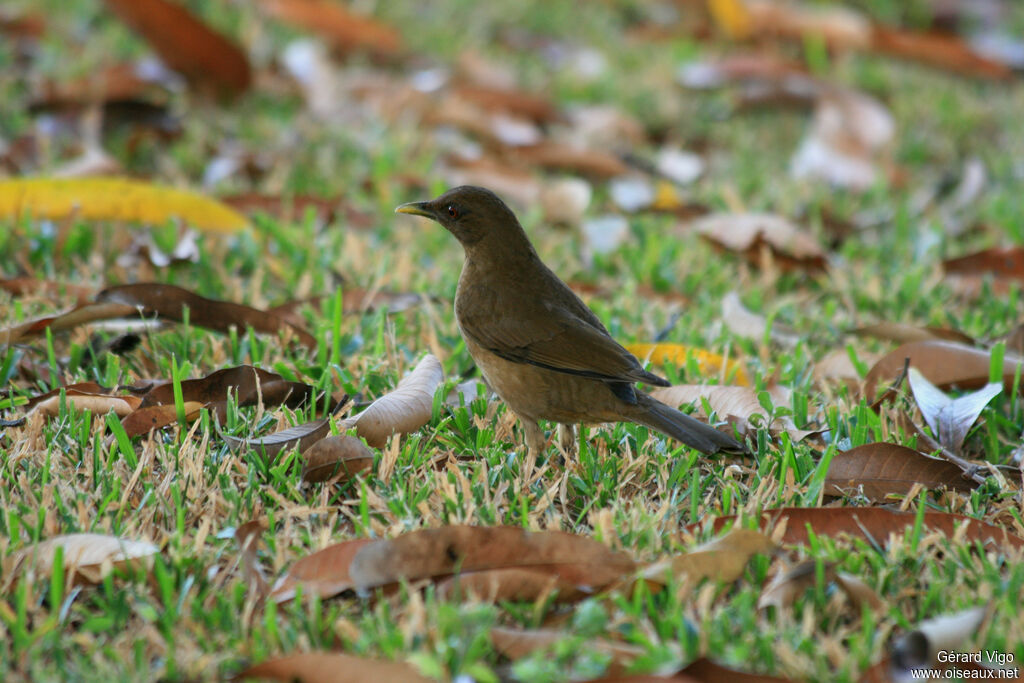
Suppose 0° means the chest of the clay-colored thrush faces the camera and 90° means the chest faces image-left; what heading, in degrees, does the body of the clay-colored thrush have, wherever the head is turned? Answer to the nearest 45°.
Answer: approximately 90°

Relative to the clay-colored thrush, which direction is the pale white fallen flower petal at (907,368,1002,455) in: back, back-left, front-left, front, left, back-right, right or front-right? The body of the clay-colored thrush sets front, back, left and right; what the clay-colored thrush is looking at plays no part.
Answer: back

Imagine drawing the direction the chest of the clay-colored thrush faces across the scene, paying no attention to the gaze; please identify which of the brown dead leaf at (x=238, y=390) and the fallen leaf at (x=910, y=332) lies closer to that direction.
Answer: the brown dead leaf

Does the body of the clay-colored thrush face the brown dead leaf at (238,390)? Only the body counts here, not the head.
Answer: yes

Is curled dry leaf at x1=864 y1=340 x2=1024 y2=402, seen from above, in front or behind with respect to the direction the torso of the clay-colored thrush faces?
behind

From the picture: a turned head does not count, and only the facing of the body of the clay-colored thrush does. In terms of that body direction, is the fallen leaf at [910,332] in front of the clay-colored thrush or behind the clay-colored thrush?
behind

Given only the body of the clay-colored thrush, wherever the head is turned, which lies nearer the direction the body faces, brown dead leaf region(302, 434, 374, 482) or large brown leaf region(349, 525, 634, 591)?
the brown dead leaf

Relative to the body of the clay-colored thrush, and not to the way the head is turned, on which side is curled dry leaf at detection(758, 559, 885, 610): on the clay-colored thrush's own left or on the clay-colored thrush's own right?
on the clay-colored thrush's own left

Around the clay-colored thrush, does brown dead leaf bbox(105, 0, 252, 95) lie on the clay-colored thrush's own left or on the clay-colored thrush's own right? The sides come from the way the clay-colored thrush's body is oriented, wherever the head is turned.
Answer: on the clay-colored thrush's own right

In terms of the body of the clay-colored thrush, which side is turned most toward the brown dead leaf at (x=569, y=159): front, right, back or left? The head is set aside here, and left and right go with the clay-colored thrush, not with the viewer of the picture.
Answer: right

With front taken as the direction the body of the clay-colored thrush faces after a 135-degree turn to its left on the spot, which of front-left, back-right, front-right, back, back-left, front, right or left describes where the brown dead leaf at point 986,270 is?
left

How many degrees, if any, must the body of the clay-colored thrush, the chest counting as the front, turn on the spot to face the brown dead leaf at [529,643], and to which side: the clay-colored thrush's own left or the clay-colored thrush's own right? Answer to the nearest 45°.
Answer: approximately 90° to the clay-colored thrush's own left
